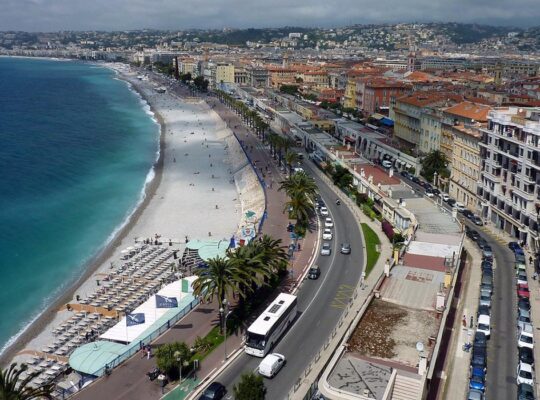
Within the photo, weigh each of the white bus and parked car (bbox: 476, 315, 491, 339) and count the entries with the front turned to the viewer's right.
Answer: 0

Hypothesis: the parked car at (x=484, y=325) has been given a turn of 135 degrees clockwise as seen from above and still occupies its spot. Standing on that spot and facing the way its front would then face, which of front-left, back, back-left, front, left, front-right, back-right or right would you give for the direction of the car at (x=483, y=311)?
front-right

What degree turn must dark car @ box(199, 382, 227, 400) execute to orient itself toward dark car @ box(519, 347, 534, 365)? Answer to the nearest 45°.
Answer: approximately 135° to its left

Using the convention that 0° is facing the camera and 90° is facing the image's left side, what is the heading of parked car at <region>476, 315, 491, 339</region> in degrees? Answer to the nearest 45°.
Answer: approximately 0°

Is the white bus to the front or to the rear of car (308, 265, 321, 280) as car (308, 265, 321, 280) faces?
to the front
